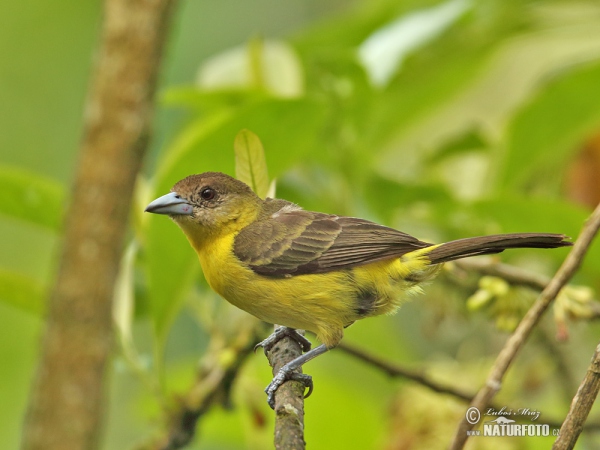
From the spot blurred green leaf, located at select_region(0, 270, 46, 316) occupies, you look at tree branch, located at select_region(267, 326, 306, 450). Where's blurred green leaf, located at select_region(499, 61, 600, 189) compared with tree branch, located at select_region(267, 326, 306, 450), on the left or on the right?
left

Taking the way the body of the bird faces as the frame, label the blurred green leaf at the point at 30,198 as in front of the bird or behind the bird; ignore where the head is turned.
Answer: in front

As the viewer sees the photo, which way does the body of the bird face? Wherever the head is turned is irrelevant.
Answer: to the viewer's left

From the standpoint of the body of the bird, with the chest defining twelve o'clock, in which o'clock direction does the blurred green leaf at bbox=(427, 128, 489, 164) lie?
The blurred green leaf is roughly at 4 o'clock from the bird.

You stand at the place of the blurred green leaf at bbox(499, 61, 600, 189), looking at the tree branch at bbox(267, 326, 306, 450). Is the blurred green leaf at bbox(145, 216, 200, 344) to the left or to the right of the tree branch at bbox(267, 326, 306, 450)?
right

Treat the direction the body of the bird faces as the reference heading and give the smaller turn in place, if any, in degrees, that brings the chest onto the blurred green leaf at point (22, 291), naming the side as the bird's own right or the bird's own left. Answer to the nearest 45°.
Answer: approximately 45° to the bird's own right
